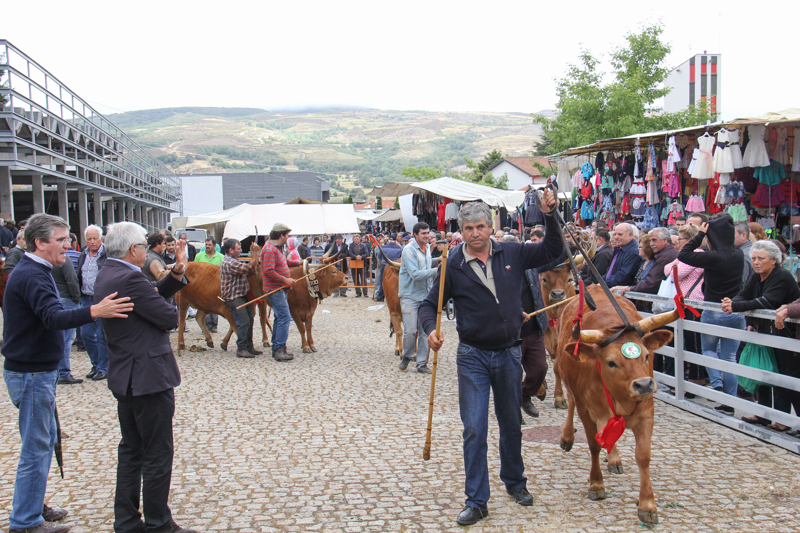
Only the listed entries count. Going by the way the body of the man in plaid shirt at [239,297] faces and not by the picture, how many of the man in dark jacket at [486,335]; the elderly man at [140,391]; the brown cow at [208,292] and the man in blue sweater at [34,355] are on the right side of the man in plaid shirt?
3

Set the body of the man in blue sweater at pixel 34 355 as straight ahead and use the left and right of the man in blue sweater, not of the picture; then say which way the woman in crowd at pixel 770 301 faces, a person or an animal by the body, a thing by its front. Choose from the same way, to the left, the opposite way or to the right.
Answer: the opposite way

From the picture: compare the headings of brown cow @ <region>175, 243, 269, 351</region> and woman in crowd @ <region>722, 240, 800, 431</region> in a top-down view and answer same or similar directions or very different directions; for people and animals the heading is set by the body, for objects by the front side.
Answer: very different directions

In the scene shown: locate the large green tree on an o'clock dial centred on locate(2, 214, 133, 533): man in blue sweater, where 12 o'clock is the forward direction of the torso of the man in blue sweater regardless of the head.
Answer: The large green tree is roughly at 11 o'clock from the man in blue sweater.

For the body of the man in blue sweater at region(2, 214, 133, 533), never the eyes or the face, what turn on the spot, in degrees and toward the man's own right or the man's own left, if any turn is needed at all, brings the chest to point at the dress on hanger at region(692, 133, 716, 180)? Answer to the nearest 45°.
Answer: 0° — they already face it

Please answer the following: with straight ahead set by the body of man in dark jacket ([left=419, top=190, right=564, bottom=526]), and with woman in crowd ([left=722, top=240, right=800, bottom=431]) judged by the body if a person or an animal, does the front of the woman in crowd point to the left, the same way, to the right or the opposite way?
to the right

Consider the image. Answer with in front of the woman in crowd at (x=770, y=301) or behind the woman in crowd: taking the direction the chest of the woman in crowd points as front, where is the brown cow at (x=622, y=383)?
in front

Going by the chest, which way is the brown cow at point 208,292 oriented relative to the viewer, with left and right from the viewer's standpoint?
facing to the right of the viewer

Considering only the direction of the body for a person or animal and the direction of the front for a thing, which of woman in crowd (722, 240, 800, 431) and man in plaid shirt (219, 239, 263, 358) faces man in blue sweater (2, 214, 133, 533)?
the woman in crowd

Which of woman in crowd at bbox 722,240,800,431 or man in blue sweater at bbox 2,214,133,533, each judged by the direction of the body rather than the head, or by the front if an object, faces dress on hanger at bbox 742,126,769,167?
the man in blue sweater

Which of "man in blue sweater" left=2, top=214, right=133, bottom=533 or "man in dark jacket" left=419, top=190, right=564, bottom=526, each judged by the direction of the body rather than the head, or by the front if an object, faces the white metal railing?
the man in blue sweater
